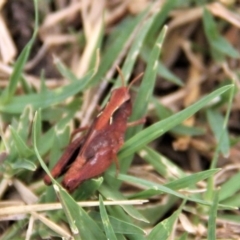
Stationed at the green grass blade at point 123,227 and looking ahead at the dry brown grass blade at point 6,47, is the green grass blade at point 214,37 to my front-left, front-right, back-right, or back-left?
front-right

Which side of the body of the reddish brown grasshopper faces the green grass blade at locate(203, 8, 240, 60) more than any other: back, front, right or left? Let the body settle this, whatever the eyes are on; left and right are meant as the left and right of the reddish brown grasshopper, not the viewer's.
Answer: front

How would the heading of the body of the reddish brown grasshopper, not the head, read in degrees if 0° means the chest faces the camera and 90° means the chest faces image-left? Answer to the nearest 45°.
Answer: approximately 225°
